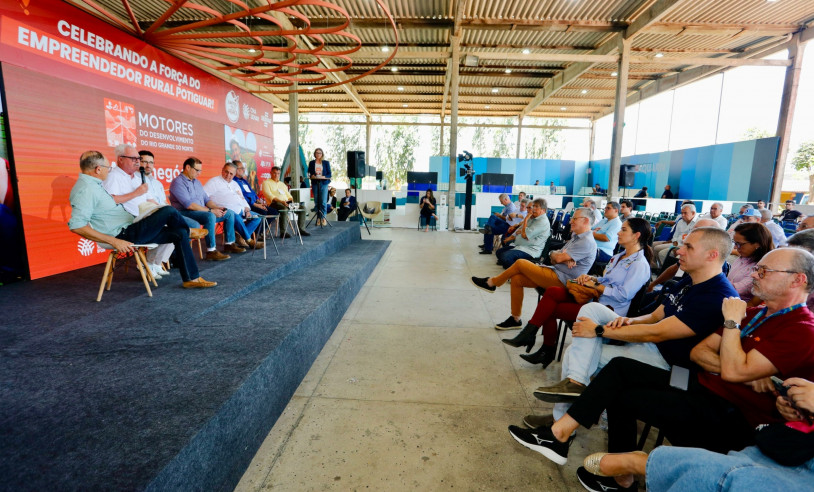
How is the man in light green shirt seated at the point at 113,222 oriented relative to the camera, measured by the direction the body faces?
to the viewer's right

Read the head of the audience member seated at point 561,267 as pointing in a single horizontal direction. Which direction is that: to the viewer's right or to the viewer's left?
to the viewer's left

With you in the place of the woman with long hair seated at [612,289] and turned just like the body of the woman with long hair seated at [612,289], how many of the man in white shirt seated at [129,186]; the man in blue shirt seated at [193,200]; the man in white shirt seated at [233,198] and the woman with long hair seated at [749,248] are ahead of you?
3

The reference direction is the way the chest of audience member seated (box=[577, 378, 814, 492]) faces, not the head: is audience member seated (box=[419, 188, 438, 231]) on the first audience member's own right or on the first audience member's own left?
on the first audience member's own right

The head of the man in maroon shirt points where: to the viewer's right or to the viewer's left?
to the viewer's left

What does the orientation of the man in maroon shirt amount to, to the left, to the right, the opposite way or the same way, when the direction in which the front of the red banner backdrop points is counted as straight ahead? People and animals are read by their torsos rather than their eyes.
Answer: the opposite way

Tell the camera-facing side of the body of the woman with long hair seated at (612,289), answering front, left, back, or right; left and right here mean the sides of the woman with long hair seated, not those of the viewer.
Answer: left

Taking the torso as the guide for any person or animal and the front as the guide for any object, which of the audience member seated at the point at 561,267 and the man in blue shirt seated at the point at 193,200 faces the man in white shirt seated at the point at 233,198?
the audience member seated

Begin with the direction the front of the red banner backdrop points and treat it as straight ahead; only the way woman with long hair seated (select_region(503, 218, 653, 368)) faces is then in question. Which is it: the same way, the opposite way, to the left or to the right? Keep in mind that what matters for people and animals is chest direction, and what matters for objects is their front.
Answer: the opposite way

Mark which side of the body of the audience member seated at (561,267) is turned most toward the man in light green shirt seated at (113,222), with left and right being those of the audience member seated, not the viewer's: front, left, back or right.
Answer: front

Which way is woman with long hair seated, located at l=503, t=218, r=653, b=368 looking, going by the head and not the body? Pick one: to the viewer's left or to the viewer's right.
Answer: to the viewer's left

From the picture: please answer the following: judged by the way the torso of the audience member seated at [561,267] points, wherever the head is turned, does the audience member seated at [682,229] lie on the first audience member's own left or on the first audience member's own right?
on the first audience member's own right

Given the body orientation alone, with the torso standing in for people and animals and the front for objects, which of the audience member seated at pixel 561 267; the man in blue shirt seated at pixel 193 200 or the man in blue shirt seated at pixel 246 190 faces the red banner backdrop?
the audience member seated
